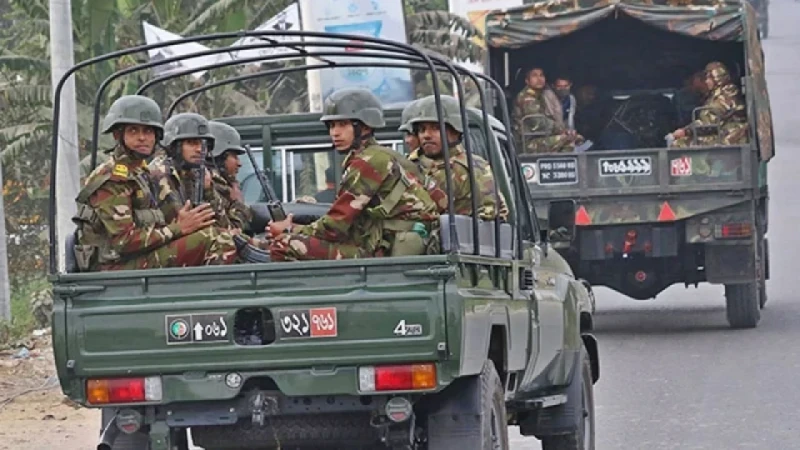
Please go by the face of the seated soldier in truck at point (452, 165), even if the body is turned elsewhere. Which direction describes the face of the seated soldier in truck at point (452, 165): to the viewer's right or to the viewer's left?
to the viewer's left

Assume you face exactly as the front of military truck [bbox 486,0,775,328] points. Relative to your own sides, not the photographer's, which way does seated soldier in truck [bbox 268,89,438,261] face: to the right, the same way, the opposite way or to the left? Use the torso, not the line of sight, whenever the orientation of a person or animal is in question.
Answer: to the left

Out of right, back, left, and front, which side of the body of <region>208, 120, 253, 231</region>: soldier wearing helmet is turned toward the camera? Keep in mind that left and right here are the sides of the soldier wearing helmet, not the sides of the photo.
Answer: right

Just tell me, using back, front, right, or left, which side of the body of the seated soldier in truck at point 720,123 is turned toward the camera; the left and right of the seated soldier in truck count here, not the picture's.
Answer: left

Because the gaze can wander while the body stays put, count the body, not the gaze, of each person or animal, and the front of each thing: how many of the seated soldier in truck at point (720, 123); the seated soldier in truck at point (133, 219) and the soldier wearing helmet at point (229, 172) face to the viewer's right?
2

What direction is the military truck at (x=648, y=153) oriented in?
away from the camera

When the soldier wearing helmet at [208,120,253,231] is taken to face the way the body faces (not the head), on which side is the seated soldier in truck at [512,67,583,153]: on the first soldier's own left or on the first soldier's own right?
on the first soldier's own left

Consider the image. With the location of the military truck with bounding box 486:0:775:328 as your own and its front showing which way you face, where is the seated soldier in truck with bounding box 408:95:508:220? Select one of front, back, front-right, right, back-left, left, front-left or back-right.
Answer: back

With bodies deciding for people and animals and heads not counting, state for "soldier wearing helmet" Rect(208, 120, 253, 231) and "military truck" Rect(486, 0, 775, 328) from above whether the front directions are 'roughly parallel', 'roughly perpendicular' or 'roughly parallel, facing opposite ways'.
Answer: roughly perpendicular

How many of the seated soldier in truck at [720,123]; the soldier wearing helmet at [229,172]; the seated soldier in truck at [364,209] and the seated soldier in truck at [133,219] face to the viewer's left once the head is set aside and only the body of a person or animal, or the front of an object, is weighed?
2

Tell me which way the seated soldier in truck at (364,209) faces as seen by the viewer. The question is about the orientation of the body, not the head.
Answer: to the viewer's left
